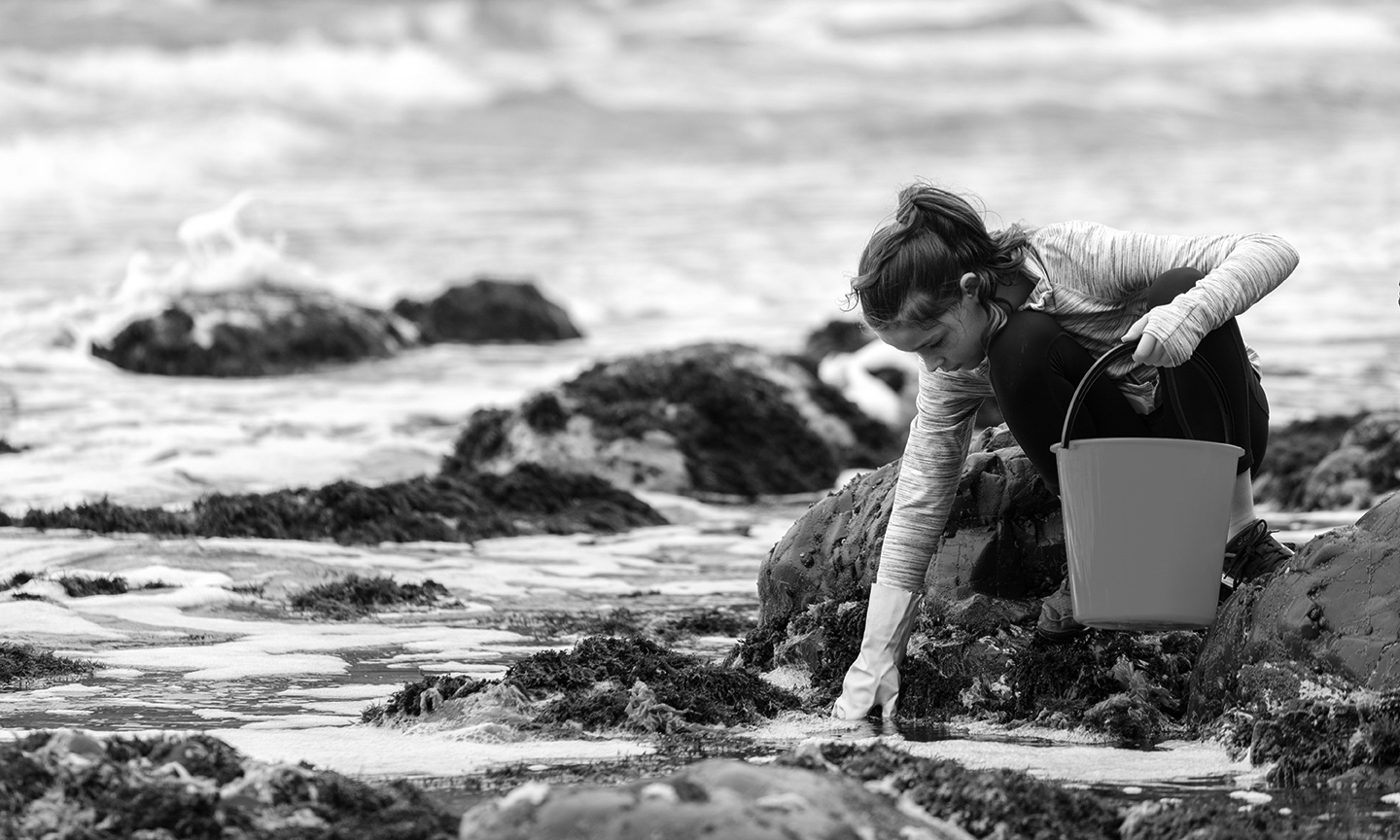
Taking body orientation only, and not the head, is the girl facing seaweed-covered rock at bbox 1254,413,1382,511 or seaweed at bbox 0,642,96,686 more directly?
the seaweed

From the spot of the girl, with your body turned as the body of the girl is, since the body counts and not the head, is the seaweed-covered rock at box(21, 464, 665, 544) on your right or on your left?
on your right

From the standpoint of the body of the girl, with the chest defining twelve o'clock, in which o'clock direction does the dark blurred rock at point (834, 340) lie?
The dark blurred rock is roughly at 4 o'clock from the girl.

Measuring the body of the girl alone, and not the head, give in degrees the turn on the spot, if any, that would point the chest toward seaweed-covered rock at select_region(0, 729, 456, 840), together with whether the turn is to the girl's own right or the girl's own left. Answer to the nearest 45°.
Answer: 0° — they already face it

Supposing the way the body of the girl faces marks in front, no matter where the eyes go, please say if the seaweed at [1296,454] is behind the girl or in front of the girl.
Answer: behind

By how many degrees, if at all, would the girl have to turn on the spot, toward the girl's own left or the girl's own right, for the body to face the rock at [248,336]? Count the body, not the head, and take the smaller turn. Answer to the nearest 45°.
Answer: approximately 90° to the girl's own right

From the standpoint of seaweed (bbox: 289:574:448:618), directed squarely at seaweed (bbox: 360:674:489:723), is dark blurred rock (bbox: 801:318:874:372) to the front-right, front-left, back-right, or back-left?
back-left

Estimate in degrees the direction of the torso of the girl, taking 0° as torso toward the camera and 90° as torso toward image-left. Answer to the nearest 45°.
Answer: approximately 45°

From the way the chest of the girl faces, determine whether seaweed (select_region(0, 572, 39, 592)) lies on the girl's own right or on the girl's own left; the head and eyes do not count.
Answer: on the girl's own right
